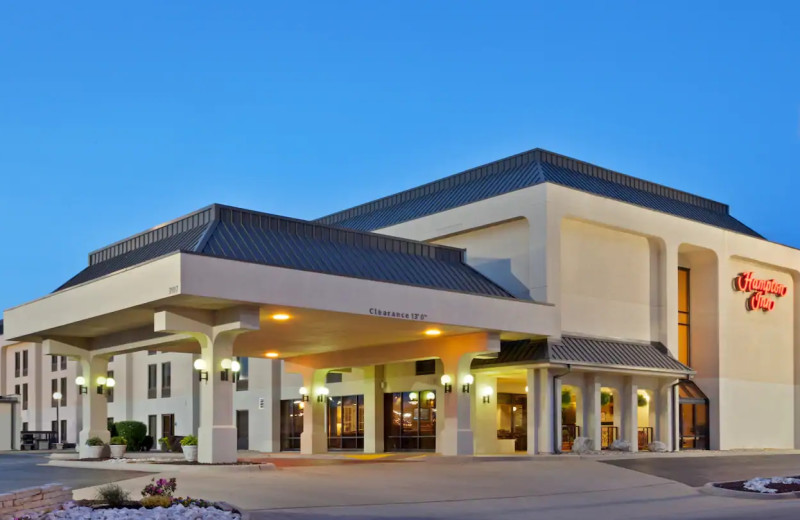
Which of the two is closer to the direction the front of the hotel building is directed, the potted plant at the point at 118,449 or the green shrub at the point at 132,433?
the potted plant

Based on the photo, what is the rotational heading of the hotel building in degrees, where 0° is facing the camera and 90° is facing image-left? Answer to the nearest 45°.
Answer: approximately 45°

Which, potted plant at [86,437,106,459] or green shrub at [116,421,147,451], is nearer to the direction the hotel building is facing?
the potted plant

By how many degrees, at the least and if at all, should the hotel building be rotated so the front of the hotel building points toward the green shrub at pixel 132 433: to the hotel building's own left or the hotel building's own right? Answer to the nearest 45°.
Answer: approximately 90° to the hotel building's own right
